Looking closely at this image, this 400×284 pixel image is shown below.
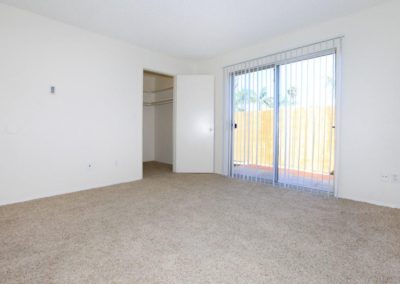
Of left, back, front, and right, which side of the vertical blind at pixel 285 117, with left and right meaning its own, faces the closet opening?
right

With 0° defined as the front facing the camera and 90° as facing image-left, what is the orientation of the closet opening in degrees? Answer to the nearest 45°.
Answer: approximately 315°

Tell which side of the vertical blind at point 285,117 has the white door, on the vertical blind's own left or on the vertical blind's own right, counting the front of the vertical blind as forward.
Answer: on the vertical blind's own right

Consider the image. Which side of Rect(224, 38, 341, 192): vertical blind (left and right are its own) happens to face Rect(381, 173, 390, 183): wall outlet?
left

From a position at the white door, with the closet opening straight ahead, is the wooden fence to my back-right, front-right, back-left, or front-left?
back-right
